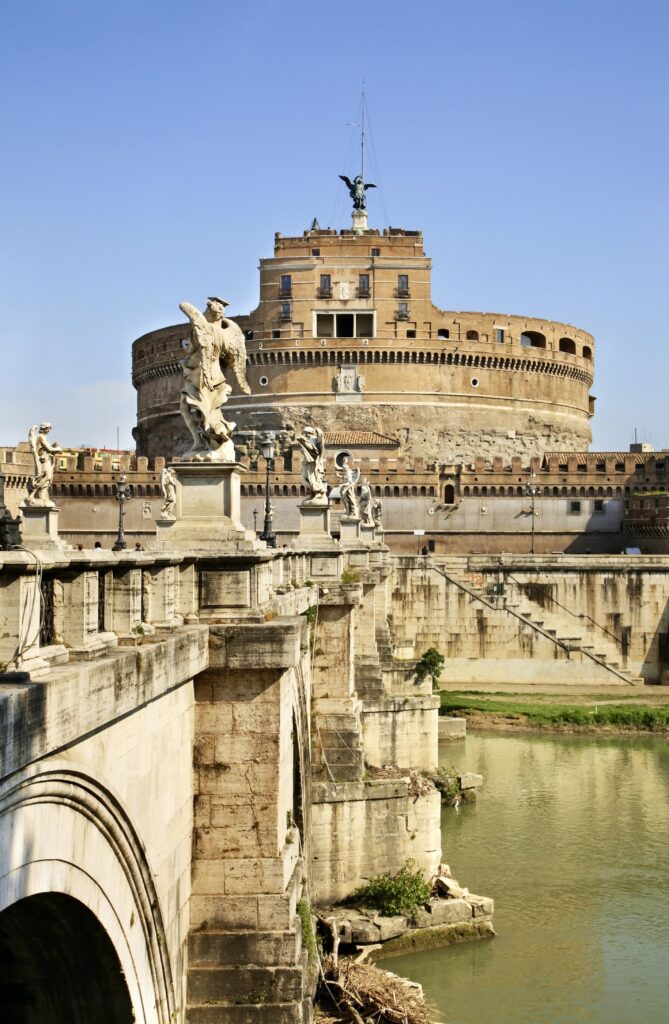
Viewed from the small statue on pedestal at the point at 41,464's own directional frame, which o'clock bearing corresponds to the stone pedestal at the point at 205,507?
The stone pedestal is roughly at 3 o'clock from the small statue on pedestal.

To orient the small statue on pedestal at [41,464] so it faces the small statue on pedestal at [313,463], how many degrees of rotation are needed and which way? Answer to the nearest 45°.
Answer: approximately 45° to its right
